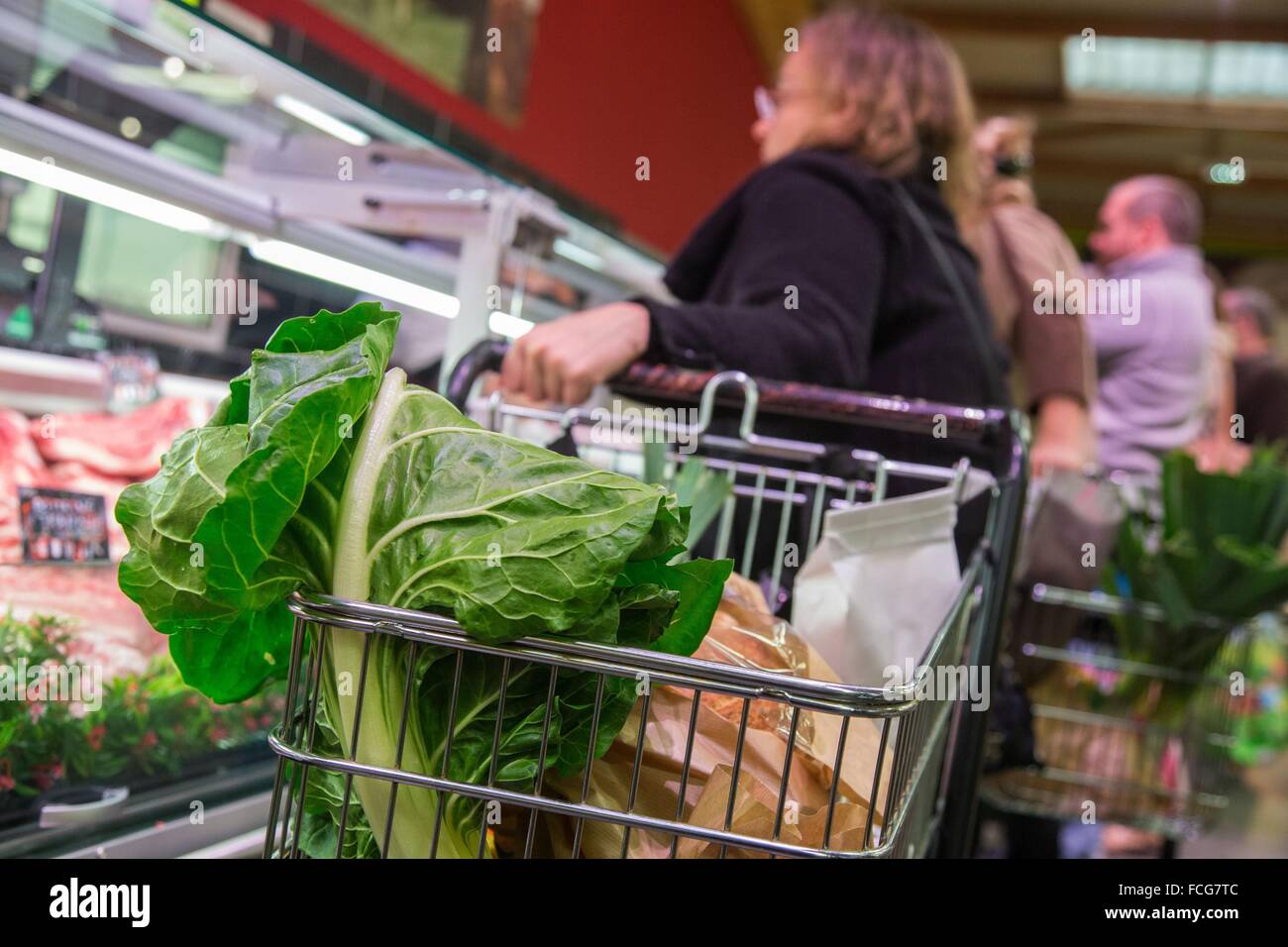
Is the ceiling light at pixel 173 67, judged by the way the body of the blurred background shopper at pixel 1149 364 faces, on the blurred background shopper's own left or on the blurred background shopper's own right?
on the blurred background shopper's own left

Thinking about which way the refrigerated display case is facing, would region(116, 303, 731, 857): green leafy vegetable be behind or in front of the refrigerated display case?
in front

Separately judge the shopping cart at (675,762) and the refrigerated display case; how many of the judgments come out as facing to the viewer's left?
0

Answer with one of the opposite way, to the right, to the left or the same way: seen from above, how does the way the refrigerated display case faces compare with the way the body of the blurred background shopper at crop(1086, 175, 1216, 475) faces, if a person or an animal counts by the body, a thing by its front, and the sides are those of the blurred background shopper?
the opposite way

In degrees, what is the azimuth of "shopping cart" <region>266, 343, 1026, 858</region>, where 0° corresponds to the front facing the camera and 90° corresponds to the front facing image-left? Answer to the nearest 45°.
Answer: approximately 0°

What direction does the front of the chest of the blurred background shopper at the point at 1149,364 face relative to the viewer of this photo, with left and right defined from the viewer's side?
facing to the left of the viewer

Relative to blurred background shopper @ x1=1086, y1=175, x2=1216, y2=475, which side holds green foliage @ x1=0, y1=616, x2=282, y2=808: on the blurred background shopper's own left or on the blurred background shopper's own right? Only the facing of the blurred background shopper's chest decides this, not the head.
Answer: on the blurred background shopper's own left

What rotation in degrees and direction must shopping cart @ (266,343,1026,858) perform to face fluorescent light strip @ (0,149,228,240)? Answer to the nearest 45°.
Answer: approximately 135° to its right

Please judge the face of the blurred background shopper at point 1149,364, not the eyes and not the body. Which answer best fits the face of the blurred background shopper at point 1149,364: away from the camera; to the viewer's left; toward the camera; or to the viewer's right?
to the viewer's left

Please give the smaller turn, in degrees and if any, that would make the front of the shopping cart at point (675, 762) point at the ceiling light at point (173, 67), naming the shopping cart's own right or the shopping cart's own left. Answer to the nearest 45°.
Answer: approximately 135° to the shopping cart's own right
